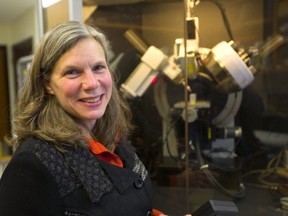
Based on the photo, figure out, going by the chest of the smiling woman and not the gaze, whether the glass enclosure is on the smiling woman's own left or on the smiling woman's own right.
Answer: on the smiling woman's own left

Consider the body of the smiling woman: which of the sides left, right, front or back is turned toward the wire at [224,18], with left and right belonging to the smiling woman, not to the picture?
left

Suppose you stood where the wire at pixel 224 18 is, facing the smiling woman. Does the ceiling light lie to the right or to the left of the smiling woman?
right

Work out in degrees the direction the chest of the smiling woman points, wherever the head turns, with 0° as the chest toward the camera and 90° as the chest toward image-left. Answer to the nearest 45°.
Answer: approximately 315°

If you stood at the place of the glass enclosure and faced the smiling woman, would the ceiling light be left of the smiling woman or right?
right
